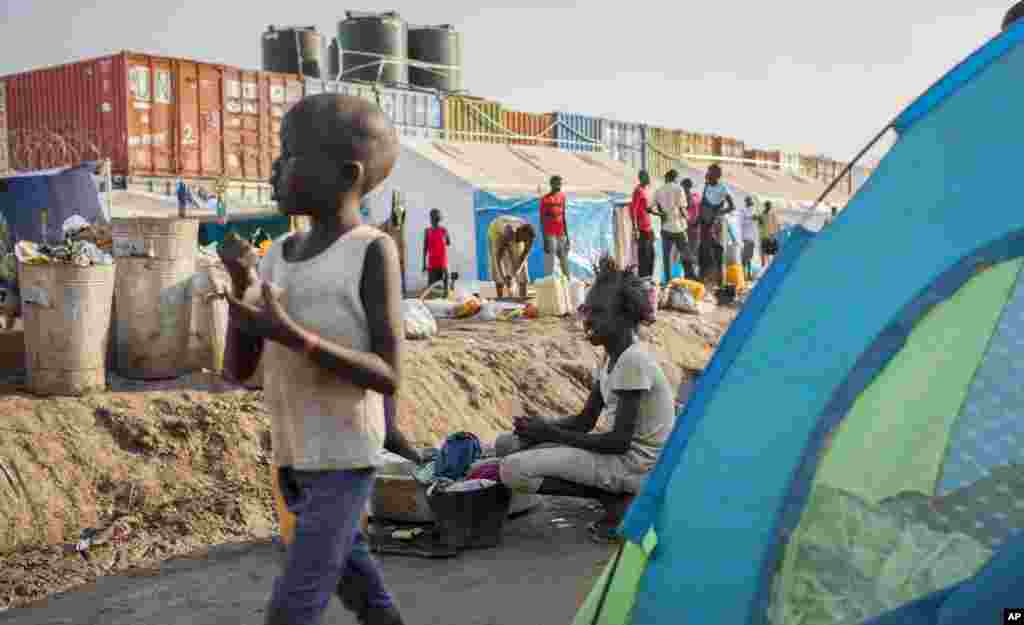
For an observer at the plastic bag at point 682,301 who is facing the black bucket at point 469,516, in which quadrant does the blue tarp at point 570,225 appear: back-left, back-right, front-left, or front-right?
back-right

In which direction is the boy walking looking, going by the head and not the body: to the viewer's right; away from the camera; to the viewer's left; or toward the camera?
to the viewer's left

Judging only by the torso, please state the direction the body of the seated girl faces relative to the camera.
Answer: to the viewer's left

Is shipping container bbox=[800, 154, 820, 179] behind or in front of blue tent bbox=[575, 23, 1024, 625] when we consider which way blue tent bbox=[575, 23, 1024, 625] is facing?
behind

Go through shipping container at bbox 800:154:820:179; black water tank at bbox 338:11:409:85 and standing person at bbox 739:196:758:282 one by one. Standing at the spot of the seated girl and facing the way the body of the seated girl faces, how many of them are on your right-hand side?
3

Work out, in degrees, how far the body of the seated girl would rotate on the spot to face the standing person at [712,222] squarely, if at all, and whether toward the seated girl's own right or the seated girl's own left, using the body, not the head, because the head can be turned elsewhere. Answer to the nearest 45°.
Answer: approximately 90° to the seated girl's own right

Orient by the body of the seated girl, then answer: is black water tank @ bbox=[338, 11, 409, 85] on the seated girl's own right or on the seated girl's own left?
on the seated girl's own right

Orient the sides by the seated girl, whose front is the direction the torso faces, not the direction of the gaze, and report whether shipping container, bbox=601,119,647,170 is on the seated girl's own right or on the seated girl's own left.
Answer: on the seated girl's own right

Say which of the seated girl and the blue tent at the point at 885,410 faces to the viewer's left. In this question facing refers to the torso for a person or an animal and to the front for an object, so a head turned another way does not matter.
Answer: the seated girl

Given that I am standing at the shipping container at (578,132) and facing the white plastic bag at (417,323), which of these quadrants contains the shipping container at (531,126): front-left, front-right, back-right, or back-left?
front-right

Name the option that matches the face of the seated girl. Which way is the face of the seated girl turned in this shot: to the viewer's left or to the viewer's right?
to the viewer's left

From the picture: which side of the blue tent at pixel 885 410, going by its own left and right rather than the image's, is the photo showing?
front

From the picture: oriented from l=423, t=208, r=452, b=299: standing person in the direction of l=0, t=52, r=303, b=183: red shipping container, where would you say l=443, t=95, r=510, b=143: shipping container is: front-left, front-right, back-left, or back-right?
front-right

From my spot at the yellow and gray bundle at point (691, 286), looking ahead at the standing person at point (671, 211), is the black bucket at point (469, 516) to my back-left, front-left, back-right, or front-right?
back-left
